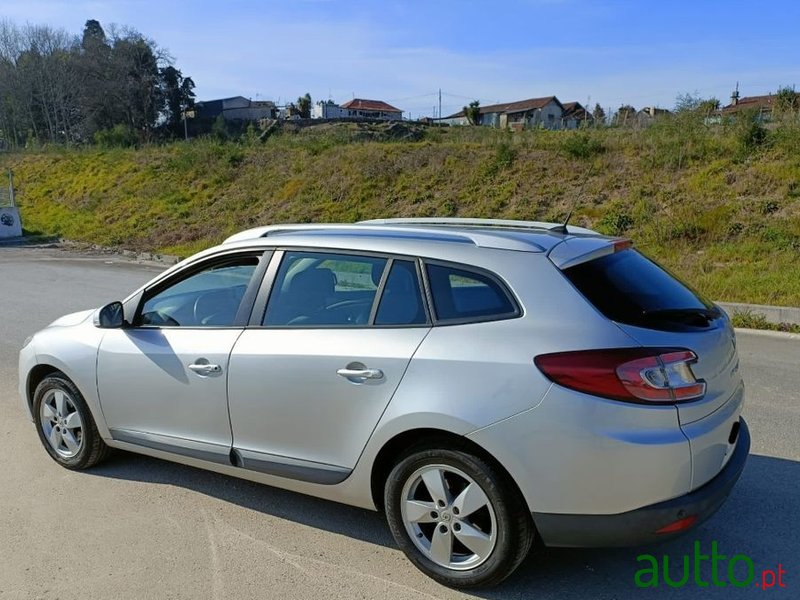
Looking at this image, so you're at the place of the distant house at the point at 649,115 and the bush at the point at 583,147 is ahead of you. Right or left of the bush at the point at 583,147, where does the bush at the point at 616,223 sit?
left

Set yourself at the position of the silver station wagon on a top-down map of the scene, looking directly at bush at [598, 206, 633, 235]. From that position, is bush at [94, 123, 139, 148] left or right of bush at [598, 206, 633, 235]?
left

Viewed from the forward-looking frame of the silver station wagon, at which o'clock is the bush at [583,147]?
The bush is roughly at 2 o'clock from the silver station wagon.

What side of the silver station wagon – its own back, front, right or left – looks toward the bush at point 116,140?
front

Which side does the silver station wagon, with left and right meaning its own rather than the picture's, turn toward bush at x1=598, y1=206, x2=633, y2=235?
right

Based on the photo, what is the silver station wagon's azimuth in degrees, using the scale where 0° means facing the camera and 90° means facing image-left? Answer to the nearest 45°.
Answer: approximately 135°

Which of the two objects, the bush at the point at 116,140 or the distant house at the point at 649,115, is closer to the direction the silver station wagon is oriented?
the bush

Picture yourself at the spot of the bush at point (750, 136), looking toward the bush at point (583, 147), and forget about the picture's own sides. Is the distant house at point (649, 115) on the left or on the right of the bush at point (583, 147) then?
right

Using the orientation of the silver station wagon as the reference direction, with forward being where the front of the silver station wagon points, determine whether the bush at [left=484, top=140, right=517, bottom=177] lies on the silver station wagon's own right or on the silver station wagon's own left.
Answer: on the silver station wagon's own right

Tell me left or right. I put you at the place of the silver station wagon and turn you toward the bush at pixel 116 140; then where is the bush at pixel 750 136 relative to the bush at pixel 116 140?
right

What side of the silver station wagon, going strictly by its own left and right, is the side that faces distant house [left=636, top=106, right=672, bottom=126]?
right

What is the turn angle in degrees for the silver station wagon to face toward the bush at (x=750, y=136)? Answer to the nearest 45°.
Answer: approximately 90° to its right
